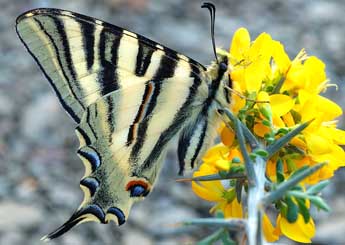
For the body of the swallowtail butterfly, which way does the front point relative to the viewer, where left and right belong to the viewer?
facing to the right of the viewer
